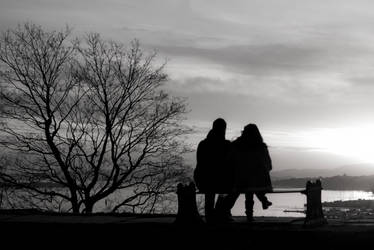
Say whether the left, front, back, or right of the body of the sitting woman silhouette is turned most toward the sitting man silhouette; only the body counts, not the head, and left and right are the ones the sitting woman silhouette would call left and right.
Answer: left

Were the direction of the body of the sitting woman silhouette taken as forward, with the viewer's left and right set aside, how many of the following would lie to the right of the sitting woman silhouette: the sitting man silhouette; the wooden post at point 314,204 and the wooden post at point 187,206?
1

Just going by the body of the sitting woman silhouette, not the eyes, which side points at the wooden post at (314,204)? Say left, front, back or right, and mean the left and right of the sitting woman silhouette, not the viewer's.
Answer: right

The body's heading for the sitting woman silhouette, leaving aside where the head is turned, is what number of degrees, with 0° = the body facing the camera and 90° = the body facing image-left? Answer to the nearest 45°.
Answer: approximately 180°

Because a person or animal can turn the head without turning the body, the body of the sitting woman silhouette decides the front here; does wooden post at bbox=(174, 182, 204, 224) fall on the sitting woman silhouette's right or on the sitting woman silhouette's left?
on the sitting woman silhouette's left
